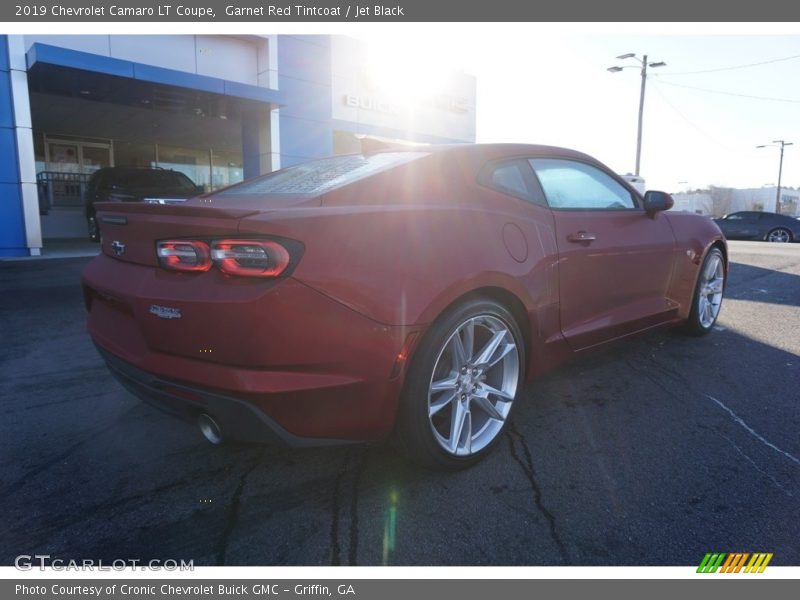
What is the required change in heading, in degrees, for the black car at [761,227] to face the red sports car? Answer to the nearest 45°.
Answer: approximately 90° to its left

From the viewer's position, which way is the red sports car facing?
facing away from the viewer and to the right of the viewer

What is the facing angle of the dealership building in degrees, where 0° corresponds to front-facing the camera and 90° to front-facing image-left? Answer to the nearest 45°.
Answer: approximately 315°

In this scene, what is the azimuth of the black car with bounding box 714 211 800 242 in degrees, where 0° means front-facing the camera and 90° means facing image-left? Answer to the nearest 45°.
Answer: approximately 90°
